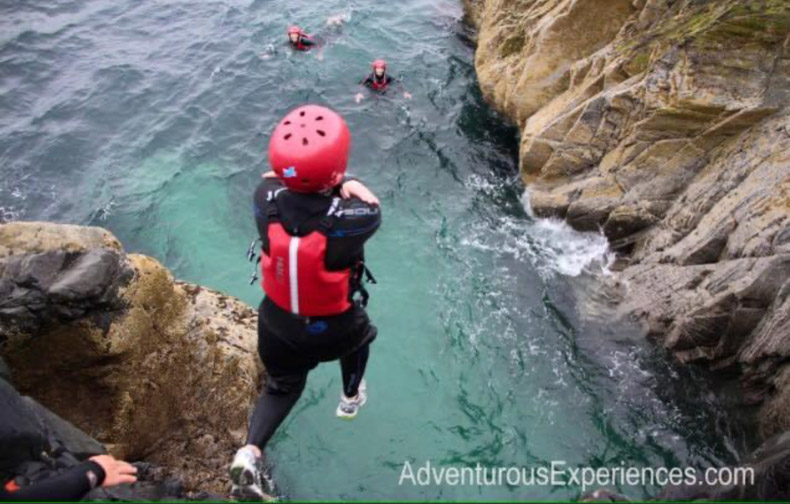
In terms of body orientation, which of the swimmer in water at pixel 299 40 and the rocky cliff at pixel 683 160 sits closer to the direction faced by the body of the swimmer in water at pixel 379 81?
the rocky cliff

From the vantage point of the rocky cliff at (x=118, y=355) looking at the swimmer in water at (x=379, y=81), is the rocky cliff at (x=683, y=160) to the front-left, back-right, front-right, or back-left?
front-right

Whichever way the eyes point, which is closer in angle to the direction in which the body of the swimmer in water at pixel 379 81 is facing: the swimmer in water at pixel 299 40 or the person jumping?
the person jumping

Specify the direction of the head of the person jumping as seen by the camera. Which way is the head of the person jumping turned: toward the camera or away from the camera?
away from the camera

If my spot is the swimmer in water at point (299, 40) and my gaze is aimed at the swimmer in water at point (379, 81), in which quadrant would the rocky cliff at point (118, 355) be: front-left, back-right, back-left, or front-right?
front-right

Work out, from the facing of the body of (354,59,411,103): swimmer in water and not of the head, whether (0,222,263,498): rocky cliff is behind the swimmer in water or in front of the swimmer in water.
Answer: in front

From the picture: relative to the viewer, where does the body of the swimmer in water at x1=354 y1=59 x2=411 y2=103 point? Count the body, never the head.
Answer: toward the camera

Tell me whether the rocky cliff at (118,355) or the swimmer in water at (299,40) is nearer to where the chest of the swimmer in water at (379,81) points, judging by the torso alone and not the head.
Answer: the rocky cliff

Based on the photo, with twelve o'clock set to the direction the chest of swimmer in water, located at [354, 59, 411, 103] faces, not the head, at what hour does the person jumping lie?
The person jumping is roughly at 12 o'clock from the swimmer in water.

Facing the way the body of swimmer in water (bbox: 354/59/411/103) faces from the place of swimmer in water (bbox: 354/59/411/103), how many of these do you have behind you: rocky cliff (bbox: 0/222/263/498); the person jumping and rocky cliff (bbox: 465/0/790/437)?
0

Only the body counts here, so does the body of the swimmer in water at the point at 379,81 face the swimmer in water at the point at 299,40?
no

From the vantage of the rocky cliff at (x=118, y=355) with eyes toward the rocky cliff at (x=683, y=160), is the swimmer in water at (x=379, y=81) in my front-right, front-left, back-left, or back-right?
front-left

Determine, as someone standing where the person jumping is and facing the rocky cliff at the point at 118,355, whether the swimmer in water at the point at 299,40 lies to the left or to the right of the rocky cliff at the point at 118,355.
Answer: right

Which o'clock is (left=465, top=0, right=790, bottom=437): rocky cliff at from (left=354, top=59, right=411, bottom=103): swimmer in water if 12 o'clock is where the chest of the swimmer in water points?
The rocky cliff is roughly at 11 o'clock from the swimmer in water.
